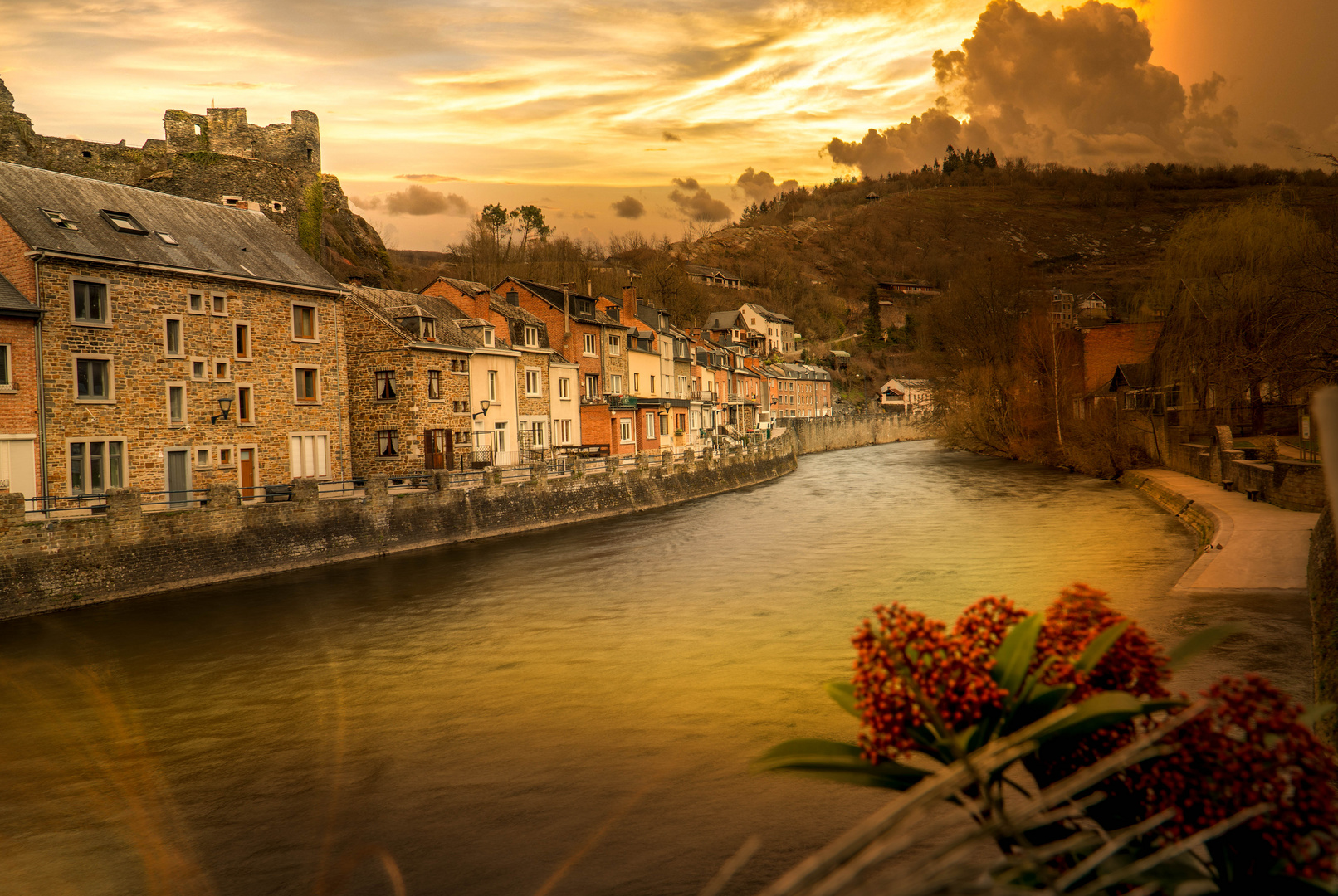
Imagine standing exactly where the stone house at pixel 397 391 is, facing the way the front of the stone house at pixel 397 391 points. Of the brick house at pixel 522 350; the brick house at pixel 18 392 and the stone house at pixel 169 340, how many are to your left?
1

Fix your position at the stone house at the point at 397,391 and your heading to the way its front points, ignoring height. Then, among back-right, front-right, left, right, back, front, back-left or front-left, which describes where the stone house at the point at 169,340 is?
right

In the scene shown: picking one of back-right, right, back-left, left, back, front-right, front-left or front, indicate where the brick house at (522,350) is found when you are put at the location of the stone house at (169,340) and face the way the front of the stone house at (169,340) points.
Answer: left

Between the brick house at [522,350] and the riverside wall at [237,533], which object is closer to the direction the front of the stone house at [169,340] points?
the riverside wall

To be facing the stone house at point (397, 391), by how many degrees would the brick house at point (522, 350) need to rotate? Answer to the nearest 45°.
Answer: approximately 90° to its right

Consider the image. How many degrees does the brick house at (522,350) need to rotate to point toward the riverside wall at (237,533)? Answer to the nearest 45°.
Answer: approximately 45° to its right

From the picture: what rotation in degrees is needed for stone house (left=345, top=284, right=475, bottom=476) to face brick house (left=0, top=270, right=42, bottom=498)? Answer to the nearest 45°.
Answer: approximately 90° to its right

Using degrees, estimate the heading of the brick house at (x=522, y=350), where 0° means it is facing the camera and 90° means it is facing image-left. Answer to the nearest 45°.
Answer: approximately 315°

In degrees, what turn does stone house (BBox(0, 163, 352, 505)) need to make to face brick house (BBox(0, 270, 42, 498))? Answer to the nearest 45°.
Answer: approximately 90° to its right
